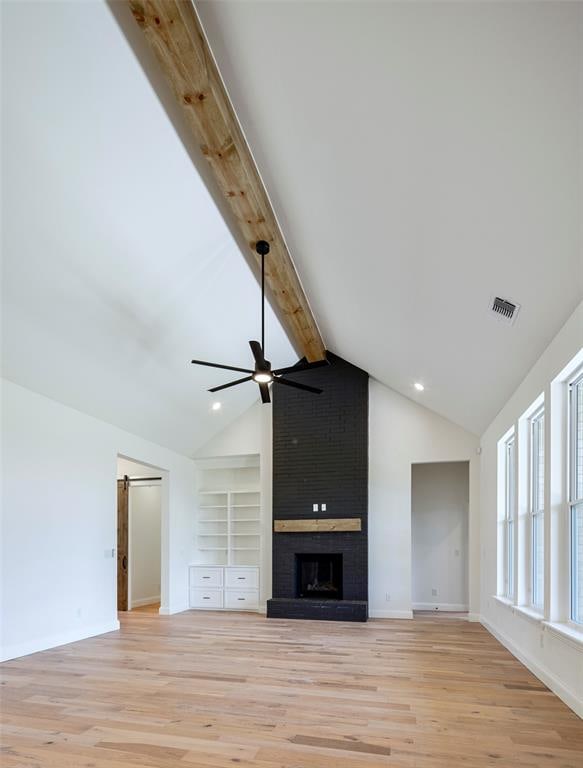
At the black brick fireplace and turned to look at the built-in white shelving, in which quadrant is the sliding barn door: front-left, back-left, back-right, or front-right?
front-left

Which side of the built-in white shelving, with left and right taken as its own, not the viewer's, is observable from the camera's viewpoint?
front

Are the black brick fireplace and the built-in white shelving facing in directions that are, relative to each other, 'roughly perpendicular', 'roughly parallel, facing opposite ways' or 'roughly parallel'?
roughly parallel

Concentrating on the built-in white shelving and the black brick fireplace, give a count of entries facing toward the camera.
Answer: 2

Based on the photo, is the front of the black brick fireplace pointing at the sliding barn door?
no

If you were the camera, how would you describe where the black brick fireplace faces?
facing the viewer
